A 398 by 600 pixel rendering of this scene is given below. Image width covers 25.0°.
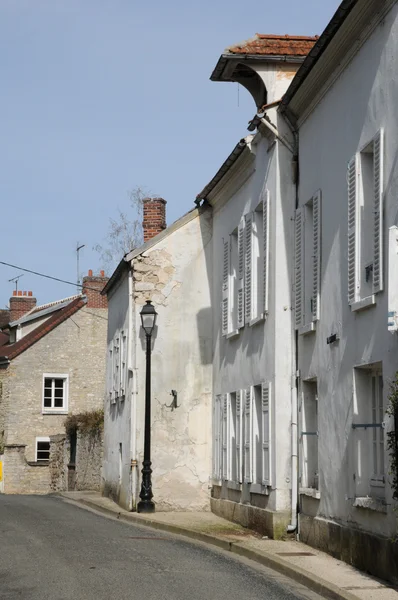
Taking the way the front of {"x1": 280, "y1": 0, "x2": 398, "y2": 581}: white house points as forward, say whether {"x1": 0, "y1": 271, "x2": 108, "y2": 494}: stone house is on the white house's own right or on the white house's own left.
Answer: on the white house's own right

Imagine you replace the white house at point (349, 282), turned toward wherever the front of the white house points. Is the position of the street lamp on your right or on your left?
on your right

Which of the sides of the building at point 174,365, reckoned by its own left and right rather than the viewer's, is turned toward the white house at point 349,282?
left

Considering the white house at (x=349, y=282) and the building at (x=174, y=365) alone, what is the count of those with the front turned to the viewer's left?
2

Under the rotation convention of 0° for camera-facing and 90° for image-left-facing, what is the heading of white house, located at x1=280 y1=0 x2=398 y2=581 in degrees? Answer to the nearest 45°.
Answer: approximately 90°

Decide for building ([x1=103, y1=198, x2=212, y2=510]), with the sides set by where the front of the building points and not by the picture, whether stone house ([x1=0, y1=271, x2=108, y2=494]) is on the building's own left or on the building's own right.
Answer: on the building's own right

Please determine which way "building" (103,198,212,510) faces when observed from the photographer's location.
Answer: facing to the left of the viewer
